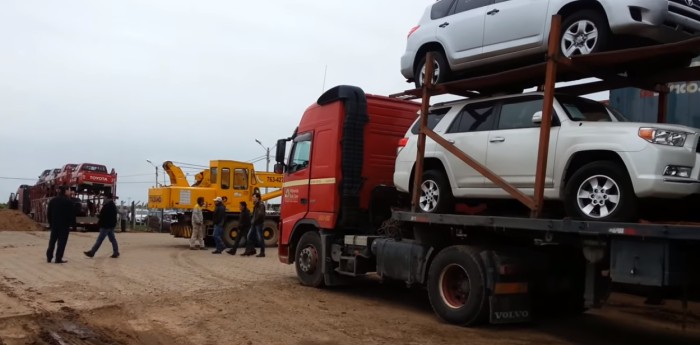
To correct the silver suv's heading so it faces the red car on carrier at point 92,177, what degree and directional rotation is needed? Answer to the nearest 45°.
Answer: approximately 180°

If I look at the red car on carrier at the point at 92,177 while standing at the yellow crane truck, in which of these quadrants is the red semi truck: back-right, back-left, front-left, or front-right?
back-left

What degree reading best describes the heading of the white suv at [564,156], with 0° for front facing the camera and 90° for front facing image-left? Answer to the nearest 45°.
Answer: approximately 315°

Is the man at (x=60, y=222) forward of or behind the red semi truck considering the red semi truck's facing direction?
forward

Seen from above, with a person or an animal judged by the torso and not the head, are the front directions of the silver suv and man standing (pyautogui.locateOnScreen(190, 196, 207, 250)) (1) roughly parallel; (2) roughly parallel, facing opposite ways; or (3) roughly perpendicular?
roughly perpendicular

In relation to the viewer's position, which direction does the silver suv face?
facing the viewer and to the right of the viewer

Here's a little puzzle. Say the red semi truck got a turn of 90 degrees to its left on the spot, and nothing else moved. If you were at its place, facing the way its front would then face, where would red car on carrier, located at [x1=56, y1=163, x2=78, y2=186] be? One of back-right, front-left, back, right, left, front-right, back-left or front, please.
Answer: right

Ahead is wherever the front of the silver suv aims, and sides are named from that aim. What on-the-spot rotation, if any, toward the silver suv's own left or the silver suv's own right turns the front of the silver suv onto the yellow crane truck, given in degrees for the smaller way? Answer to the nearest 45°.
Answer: approximately 180°
